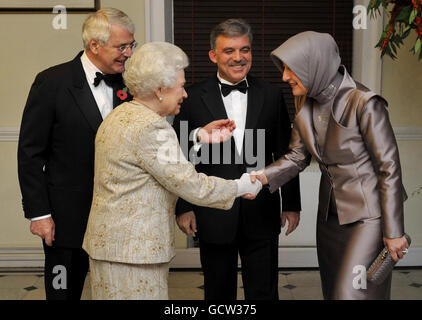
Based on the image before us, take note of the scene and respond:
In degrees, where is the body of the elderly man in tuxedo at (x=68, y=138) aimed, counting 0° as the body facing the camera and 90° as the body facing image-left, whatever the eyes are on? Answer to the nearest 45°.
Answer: approximately 315°

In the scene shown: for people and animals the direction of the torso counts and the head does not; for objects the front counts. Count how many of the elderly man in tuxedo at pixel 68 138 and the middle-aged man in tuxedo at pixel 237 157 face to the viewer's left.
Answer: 0

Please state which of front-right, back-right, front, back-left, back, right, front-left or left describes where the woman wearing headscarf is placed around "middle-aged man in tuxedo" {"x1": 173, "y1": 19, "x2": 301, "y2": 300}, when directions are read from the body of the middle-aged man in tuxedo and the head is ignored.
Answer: front-left

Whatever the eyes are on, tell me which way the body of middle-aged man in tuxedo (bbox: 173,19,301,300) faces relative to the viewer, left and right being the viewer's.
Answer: facing the viewer

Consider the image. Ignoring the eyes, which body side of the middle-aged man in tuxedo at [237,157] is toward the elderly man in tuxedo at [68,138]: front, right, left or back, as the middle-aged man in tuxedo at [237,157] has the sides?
right

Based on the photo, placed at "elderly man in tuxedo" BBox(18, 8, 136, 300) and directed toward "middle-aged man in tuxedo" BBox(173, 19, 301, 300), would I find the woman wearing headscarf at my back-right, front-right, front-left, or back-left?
front-right

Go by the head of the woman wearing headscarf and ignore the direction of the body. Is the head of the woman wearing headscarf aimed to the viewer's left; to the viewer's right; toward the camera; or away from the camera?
to the viewer's left

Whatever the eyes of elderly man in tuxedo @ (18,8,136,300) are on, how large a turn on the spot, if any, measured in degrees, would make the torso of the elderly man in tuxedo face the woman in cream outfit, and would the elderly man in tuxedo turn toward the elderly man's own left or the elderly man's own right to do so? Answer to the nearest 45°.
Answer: approximately 45° to the elderly man's own right

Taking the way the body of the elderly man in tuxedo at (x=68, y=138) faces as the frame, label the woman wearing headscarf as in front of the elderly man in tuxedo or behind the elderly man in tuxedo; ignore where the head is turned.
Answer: in front
